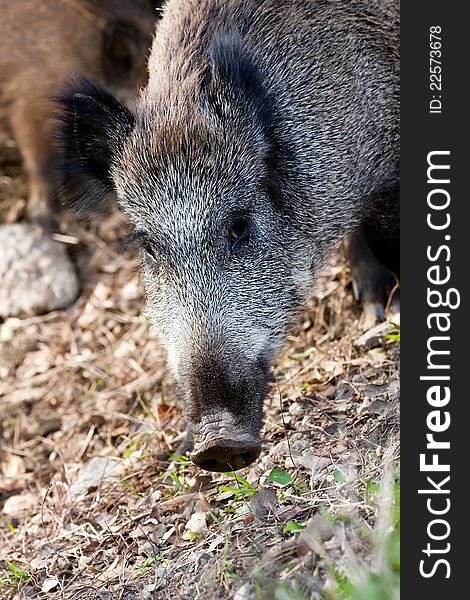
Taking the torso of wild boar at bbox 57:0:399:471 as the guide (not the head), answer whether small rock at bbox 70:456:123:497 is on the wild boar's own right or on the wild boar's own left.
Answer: on the wild boar's own right

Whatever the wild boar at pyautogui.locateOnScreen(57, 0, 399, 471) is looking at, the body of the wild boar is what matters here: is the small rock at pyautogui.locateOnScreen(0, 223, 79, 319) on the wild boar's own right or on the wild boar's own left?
on the wild boar's own right

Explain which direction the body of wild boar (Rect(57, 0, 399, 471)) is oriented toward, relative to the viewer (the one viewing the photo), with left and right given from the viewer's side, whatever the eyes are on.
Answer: facing the viewer and to the left of the viewer

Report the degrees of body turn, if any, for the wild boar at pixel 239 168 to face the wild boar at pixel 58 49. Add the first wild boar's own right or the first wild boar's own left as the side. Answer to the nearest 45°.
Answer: approximately 90° to the first wild boar's own right

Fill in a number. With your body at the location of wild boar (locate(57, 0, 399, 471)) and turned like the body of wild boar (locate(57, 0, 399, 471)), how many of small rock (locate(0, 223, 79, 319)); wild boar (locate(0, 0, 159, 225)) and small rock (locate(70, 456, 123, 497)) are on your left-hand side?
0
